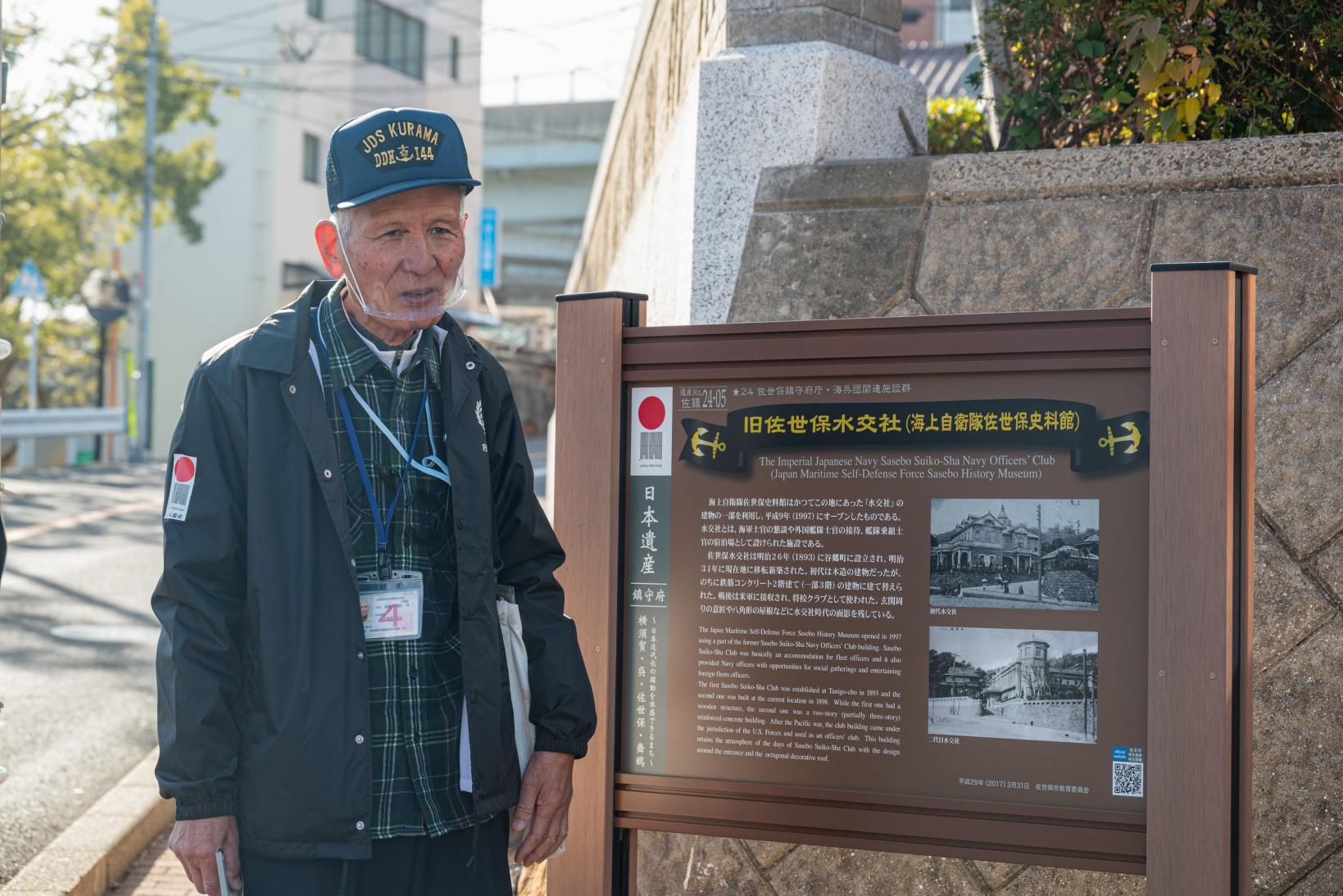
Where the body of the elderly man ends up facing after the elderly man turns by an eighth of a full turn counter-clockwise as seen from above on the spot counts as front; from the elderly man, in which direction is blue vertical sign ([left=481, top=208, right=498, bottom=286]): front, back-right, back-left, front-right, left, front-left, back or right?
left

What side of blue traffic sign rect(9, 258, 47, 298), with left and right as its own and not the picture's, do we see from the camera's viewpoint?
front

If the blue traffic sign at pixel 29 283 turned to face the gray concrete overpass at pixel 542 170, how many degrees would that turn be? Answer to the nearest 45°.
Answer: approximately 135° to its left

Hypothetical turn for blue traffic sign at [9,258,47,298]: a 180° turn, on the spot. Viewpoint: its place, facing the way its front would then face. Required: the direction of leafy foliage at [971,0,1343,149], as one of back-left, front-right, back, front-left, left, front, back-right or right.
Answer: back

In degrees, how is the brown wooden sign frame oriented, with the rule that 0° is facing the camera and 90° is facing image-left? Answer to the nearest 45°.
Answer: approximately 45°

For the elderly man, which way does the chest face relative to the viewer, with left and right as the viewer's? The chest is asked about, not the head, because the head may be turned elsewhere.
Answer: facing the viewer and to the right of the viewer

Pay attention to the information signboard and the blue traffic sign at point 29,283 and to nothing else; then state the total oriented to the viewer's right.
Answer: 0

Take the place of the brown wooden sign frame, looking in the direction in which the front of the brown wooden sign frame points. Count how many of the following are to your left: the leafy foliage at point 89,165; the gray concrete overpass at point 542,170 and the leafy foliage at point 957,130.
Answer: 0

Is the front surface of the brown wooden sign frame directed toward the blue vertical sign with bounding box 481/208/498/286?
no

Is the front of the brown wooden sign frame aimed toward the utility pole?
no

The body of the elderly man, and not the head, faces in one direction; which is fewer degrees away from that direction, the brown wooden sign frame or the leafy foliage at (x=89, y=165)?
the brown wooden sign frame

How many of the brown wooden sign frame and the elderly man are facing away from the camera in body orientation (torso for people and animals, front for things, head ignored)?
0
